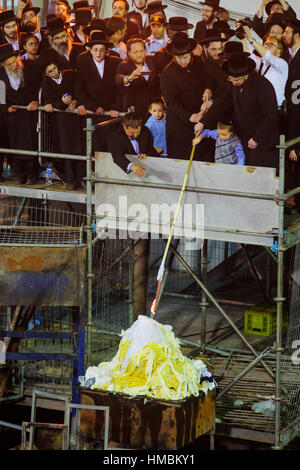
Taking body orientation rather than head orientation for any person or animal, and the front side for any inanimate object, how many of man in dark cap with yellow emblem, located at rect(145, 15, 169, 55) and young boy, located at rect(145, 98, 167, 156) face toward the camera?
2

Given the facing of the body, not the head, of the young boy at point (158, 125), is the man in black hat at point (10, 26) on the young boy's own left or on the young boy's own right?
on the young boy's own right

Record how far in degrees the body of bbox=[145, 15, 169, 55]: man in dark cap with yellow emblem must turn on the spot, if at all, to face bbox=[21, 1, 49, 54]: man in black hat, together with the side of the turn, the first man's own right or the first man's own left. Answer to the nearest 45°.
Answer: approximately 90° to the first man's own right

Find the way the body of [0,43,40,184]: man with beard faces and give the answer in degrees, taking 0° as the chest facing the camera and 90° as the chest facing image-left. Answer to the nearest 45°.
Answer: approximately 0°
